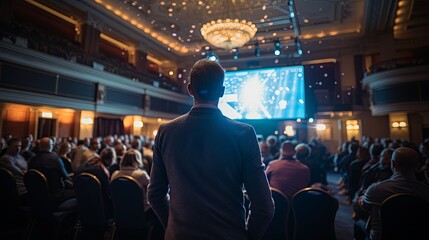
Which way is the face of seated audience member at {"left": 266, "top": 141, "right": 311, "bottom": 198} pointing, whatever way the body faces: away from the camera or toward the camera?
away from the camera

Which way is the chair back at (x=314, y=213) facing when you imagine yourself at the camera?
facing away from the viewer

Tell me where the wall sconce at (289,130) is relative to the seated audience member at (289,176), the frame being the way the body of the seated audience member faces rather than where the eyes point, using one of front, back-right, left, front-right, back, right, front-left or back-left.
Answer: front

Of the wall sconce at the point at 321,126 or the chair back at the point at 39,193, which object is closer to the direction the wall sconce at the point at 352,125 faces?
the chair back

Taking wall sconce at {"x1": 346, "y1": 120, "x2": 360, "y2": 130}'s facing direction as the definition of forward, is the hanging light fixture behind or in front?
in front

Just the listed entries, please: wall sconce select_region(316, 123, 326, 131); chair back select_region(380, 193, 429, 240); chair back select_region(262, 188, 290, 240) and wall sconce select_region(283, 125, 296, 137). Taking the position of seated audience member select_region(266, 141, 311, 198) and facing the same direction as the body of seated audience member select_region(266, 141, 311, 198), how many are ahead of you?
2

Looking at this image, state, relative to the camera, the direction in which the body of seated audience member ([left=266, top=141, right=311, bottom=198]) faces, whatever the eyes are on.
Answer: away from the camera

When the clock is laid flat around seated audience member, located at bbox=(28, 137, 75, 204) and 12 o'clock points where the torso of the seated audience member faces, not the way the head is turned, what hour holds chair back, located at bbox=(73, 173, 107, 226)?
The chair back is roughly at 4 o'clock from the seated audience member.

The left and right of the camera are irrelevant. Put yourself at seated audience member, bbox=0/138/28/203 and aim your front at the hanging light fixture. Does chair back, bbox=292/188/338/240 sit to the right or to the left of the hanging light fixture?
right

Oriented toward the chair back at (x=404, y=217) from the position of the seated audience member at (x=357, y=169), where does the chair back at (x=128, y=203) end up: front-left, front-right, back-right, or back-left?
front-right

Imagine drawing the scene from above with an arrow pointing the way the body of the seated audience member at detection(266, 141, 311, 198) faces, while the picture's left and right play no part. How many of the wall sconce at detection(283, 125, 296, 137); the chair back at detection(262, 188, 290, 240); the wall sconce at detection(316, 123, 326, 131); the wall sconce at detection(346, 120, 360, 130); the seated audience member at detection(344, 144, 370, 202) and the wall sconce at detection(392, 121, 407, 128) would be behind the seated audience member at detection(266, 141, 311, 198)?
1

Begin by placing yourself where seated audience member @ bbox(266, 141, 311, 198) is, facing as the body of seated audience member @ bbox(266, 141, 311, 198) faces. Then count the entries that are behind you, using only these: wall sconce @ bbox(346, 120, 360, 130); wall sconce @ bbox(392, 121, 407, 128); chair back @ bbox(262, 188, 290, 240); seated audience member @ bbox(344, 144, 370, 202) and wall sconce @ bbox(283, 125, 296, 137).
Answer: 1

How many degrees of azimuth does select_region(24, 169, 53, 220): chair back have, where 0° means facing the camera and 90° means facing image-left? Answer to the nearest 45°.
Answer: approximately 225°

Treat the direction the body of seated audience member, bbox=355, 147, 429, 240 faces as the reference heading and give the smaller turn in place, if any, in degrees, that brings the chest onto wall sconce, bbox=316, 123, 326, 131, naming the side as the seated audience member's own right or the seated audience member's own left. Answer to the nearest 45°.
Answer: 0° — they already face it

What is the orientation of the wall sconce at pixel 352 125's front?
toward the camera

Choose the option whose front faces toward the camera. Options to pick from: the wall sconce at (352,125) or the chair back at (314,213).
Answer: the wall sconce

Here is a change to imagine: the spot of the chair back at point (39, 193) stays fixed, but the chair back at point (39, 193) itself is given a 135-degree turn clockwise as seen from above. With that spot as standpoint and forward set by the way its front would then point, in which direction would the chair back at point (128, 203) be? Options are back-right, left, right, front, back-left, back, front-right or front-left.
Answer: front-left

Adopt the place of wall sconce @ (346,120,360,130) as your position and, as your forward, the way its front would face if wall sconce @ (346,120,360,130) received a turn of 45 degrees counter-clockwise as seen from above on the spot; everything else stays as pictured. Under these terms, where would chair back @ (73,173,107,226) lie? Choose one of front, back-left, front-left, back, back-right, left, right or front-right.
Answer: front-right
